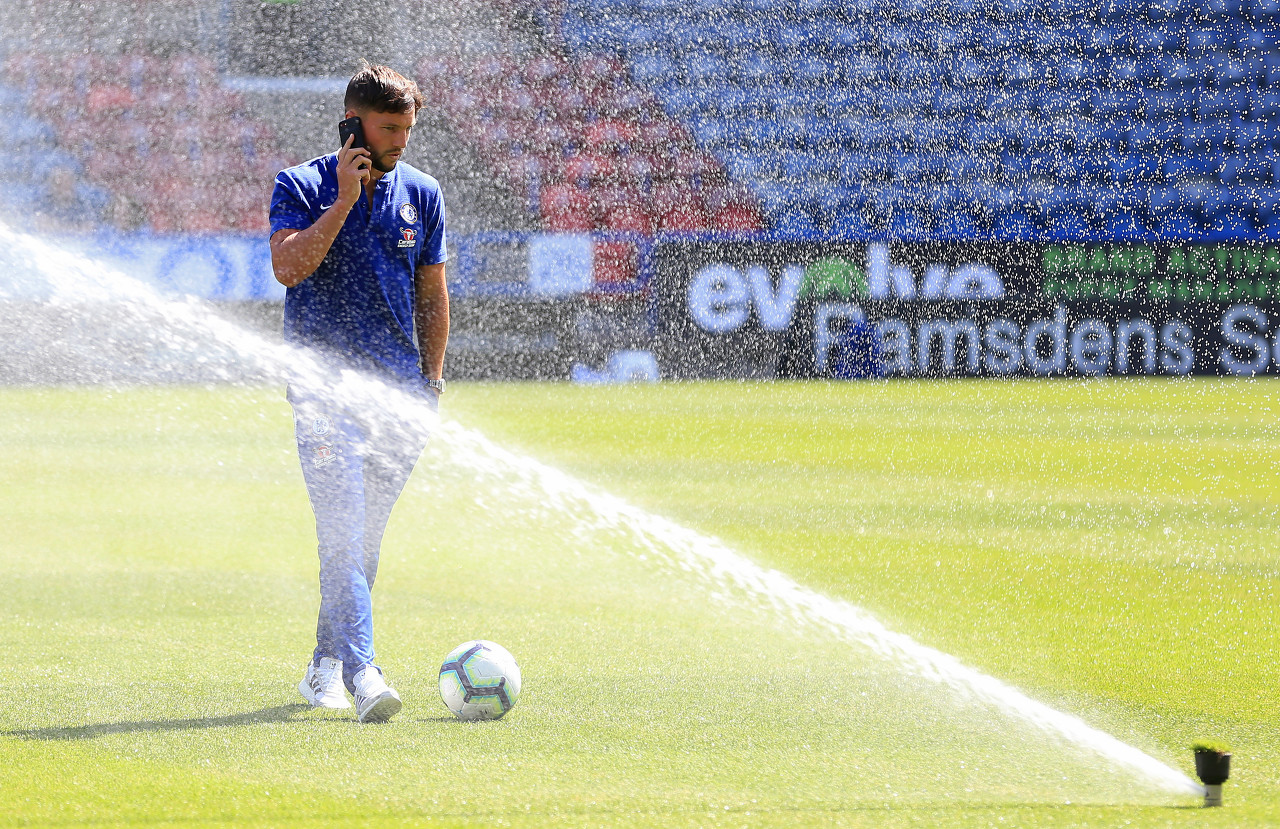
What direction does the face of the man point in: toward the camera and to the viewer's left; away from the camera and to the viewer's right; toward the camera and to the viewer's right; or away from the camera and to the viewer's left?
toward the camera and to the viewer's right

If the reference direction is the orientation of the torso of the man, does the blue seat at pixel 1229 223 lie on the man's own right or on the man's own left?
on the man's own left

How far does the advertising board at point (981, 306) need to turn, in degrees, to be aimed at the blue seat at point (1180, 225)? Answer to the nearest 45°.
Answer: approximately 135° to its left

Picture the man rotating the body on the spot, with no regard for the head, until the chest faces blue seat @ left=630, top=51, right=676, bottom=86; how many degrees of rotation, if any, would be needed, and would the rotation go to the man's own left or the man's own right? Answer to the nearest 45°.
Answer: approximately 135° to the man's own left

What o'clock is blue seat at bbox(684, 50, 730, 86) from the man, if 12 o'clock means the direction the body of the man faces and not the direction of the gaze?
The blue seat is roughly at 8 o'clock from the man.

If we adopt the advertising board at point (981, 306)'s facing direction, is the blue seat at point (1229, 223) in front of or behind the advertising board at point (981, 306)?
behind

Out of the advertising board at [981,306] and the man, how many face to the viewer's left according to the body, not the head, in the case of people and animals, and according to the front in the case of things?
0

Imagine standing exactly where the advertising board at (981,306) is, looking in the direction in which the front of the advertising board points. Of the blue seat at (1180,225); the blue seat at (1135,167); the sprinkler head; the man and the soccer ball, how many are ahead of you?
3

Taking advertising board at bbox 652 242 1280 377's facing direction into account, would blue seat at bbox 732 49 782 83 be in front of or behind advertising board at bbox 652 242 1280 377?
behind

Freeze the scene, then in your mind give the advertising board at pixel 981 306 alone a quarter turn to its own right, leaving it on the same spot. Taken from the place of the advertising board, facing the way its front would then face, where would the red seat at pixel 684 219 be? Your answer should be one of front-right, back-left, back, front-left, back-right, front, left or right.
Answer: front-right

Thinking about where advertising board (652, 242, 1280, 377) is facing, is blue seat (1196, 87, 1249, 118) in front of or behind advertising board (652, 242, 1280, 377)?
behind

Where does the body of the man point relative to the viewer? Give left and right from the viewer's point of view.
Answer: facing the viewer and to the right of the viewer

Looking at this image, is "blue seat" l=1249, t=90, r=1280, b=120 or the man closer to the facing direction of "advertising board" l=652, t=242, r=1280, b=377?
the man

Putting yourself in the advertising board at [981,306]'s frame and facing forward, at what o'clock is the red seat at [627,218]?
The red seat is roughly at 4 o'clock from the advertising board.
